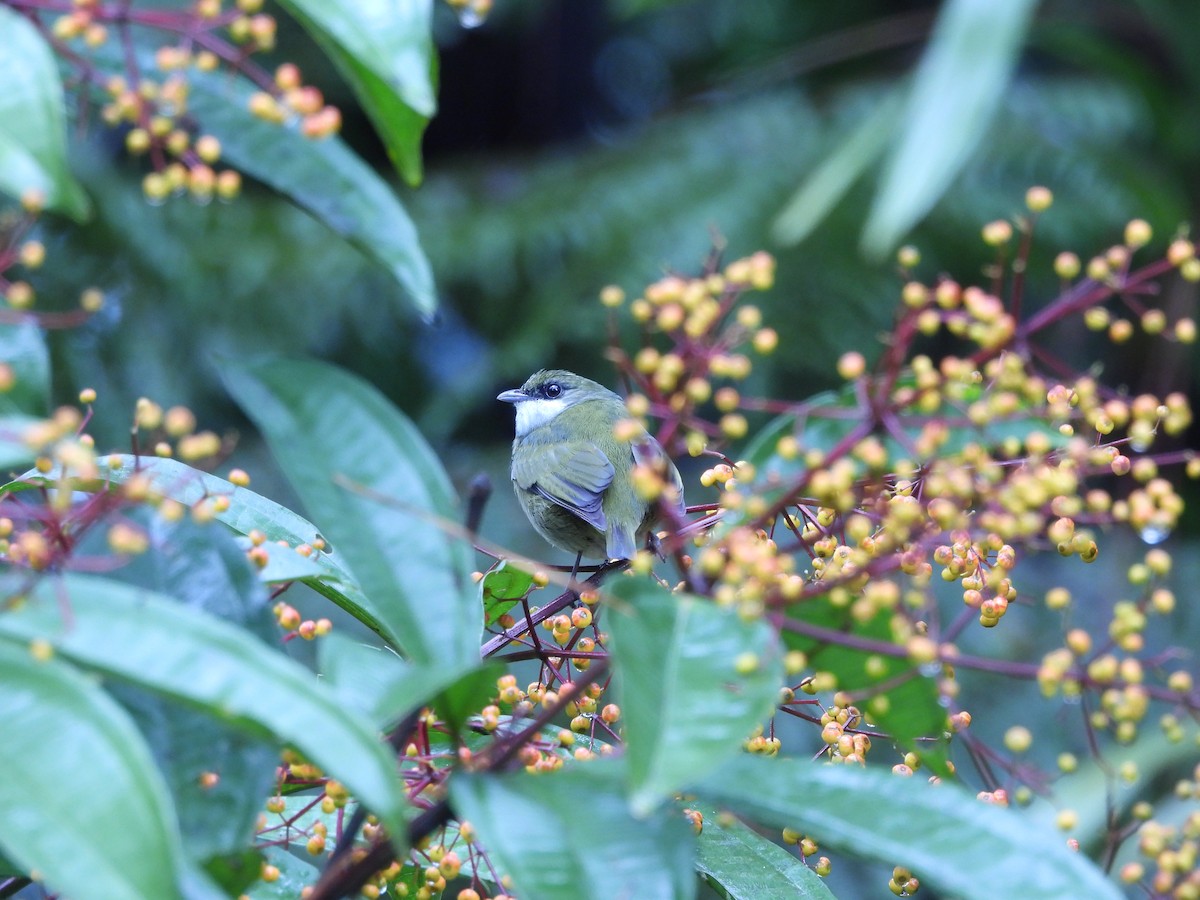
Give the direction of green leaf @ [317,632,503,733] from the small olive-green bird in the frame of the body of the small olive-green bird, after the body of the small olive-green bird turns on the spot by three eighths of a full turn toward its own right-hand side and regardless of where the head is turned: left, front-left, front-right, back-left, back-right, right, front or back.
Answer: right

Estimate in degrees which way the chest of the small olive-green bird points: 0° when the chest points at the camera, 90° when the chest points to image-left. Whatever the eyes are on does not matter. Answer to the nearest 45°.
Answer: approximately 135°

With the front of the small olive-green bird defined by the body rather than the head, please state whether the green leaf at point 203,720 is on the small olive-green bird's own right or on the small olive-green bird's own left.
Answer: on the small olive-green bird's own left

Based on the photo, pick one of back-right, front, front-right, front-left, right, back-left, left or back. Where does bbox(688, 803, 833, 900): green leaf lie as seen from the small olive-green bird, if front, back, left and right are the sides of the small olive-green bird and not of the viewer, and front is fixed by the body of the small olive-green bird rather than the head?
back-left

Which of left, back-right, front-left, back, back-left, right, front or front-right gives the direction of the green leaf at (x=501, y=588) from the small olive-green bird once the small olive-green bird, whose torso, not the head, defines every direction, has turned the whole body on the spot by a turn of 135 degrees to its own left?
front

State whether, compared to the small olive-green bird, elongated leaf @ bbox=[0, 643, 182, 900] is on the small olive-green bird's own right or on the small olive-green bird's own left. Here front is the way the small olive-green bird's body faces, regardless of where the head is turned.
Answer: on the small olive-green bird's own left

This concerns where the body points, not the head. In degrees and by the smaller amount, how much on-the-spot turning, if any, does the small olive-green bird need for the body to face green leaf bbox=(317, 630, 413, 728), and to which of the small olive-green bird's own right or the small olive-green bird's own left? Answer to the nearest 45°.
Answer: approximately 135° to the small olive-green bird's own left
